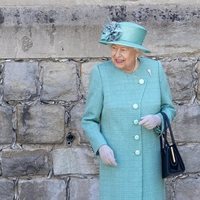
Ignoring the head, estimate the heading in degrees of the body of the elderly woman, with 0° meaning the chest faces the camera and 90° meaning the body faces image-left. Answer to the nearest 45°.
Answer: approximately 0°

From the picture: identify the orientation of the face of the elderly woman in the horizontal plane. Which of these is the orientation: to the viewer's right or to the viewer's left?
to the viewer's left
